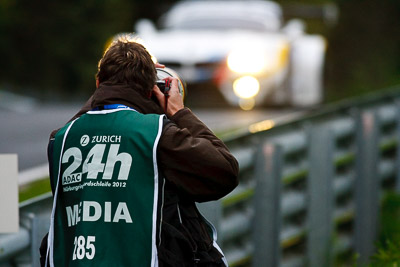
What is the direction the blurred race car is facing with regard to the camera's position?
facing the viewer and to the left of the viewer

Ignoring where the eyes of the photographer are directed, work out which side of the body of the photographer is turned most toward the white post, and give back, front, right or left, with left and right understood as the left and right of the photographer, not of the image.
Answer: left

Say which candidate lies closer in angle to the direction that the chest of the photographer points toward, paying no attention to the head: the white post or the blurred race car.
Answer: the blurred race car

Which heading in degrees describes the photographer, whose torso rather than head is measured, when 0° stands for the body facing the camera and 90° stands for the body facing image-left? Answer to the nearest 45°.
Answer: approximately 225°

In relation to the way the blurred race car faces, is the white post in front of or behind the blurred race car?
in front

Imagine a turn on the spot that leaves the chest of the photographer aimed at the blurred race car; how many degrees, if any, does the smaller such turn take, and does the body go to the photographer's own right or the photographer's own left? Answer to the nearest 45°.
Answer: approximately 45° to the photographer's own left

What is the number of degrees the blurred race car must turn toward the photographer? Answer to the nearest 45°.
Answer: approximately 45° to its left

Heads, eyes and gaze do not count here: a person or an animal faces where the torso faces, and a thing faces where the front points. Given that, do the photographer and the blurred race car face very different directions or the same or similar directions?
very different directions
